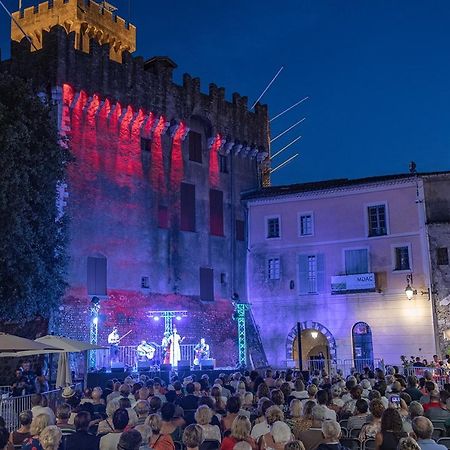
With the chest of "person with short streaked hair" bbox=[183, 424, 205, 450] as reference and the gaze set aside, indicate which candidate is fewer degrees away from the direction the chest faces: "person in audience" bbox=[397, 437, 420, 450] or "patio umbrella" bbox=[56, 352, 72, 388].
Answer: the patio umbrella

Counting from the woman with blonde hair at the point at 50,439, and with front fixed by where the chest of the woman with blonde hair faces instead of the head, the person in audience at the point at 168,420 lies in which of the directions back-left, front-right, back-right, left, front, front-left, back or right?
front-right

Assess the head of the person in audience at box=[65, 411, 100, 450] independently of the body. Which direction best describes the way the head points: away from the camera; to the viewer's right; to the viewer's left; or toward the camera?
away from the camera

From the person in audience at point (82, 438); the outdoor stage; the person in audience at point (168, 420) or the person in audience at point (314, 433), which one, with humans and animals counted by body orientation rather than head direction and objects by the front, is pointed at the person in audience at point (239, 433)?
the outdoor stage

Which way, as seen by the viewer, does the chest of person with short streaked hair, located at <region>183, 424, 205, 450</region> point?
away from the camera

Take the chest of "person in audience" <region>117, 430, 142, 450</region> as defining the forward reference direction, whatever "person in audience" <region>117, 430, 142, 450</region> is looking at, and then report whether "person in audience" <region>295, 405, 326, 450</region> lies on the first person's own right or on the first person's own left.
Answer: on the first person's own right

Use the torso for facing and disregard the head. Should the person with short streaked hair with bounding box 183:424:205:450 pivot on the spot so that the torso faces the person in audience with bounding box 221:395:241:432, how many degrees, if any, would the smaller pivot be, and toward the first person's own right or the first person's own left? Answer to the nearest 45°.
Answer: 0° — they already face them

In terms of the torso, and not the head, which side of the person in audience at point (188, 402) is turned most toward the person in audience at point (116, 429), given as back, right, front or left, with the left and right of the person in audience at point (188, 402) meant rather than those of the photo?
back

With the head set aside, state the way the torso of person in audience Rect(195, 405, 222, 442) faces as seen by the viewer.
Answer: away from the camera

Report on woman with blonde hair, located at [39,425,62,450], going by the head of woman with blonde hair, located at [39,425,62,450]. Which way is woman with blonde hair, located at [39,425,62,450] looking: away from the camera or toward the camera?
away from the camera

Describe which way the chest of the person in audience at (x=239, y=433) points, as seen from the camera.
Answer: away from the camera

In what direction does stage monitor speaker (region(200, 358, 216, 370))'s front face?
away from the camera

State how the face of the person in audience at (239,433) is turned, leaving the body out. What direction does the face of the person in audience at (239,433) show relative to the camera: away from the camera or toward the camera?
away from the camera

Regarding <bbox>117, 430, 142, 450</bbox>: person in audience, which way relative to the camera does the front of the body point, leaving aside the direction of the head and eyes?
away from the camera
